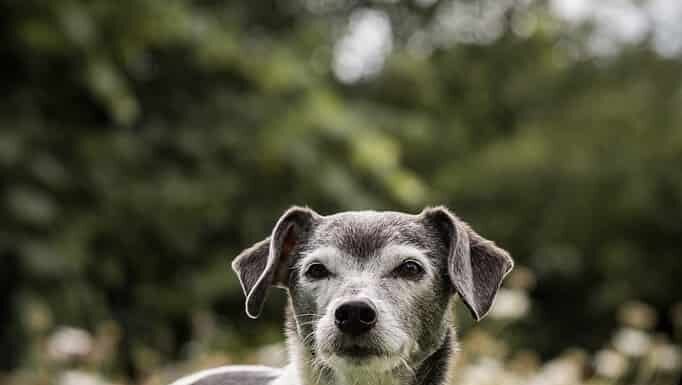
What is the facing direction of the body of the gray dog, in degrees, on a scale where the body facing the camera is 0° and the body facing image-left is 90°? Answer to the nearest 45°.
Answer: approximately 315°
